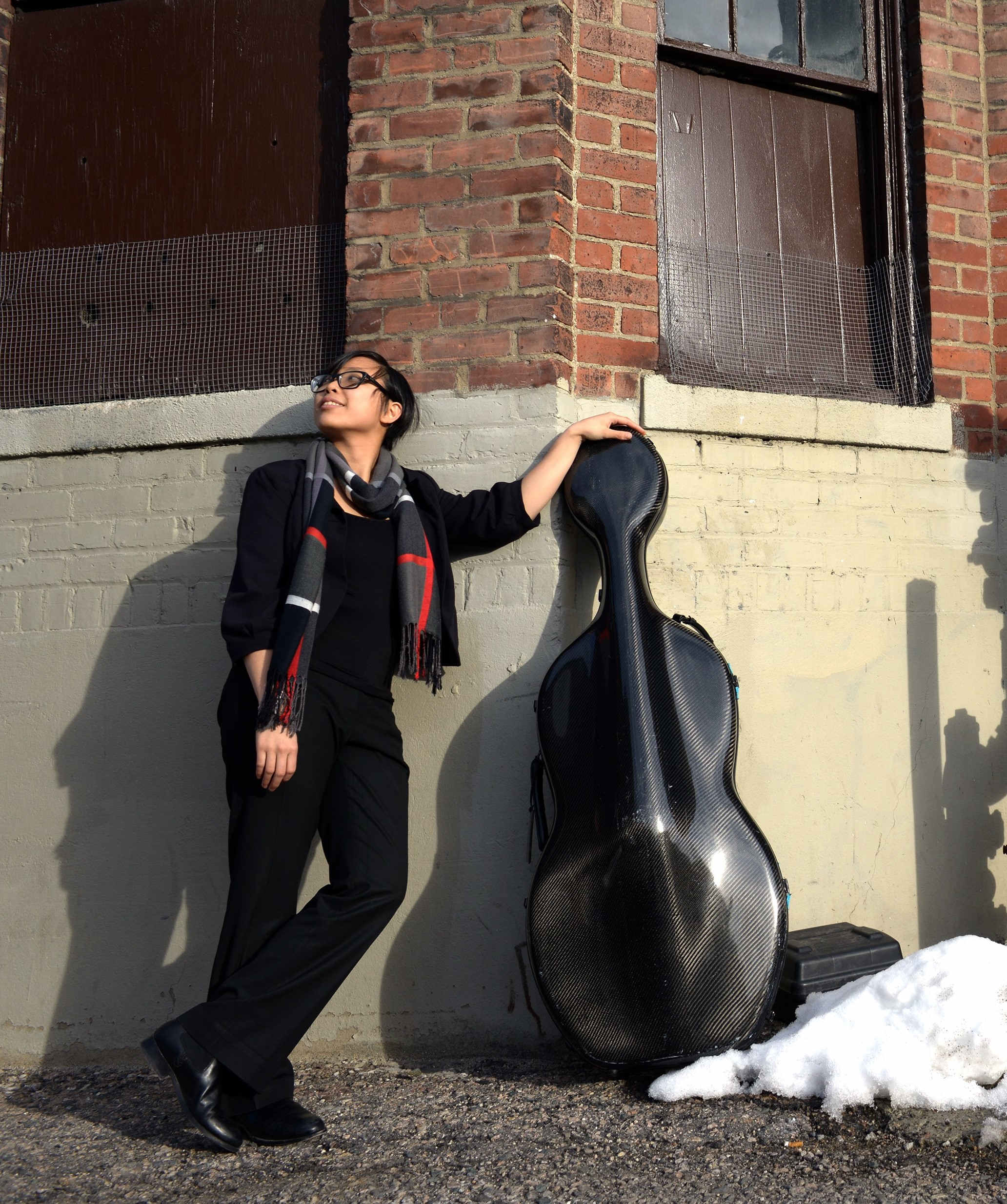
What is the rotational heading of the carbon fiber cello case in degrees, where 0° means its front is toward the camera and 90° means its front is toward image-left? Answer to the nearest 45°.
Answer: approximately 0°

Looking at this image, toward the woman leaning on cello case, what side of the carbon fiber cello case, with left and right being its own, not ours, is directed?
right
